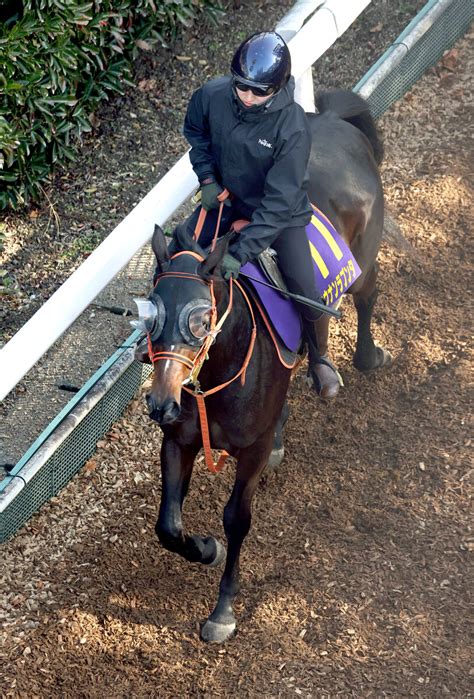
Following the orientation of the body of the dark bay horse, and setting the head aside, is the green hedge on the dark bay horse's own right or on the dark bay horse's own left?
on the dark bay horse's own right

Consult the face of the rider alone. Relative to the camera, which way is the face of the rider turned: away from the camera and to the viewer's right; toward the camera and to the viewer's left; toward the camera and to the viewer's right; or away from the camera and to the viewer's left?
toward the camera and to the viewer's left

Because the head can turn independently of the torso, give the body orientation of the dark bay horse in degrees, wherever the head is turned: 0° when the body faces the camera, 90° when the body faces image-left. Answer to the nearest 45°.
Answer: approximately 45°

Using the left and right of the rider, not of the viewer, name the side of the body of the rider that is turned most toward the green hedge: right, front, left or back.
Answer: right
